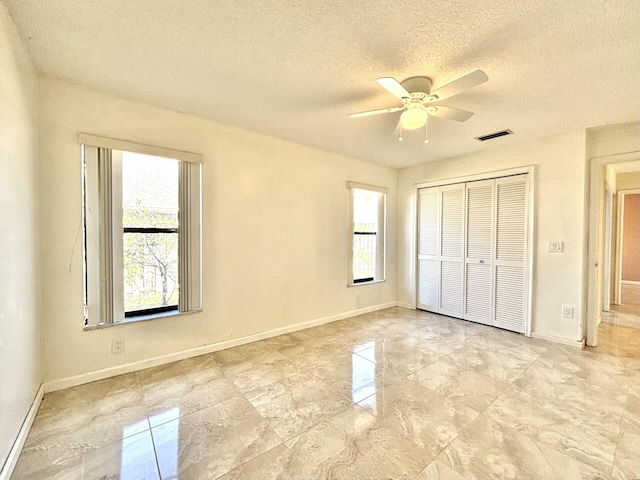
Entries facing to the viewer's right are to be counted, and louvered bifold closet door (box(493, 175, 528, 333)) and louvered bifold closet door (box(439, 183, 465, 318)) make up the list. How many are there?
0

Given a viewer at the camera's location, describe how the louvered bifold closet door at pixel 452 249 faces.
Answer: facing the viewer and to the left of the viewer

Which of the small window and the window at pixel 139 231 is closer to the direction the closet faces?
the window

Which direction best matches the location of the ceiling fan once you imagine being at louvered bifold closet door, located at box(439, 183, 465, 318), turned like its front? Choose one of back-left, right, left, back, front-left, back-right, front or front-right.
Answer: front-left

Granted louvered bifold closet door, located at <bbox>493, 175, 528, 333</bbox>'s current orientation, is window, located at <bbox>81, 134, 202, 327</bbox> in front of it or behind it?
in front

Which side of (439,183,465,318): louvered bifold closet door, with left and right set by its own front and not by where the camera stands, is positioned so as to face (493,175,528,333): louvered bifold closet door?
left

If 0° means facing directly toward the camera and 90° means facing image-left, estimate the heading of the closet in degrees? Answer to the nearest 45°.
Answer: approximately 45°

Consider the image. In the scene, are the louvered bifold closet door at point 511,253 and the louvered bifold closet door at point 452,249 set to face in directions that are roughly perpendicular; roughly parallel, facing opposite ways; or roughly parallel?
roughly parallel
